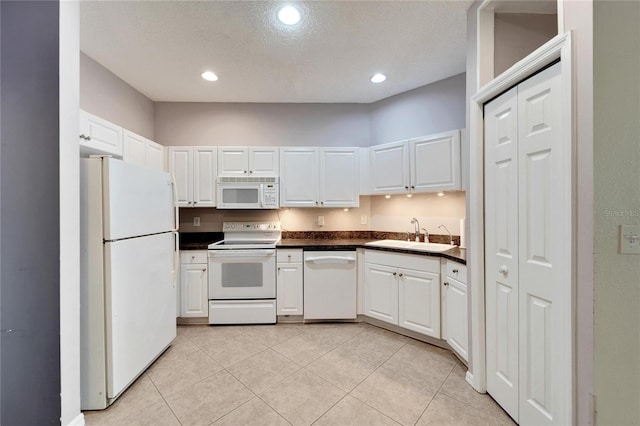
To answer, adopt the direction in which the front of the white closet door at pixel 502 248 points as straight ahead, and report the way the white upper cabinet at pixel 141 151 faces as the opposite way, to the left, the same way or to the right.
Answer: the opposite way

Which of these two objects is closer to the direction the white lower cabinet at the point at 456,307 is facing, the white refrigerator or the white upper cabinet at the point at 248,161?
the white refrigerator

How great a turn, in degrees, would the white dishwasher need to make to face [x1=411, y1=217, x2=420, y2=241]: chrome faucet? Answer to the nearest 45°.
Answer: approximately 90° to its left

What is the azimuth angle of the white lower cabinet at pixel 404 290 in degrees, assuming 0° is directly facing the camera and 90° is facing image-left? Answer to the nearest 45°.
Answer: approximately 45°

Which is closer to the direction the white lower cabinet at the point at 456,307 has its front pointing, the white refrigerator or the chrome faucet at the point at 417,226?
the white refrigerator

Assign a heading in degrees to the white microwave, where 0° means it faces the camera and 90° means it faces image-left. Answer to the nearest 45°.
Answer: approximately 0°

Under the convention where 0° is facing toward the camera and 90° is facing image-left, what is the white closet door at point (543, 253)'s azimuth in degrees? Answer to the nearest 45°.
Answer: approximately 45°

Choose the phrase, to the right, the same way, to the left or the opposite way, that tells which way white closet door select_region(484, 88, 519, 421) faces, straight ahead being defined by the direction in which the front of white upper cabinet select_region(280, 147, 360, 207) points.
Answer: to the right

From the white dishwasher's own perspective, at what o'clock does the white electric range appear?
The white electric range is roughly at 3 o'clock from the white dishwasher.

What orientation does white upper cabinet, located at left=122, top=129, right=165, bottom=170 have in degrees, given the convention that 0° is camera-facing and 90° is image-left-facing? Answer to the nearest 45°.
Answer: approximately 315°
